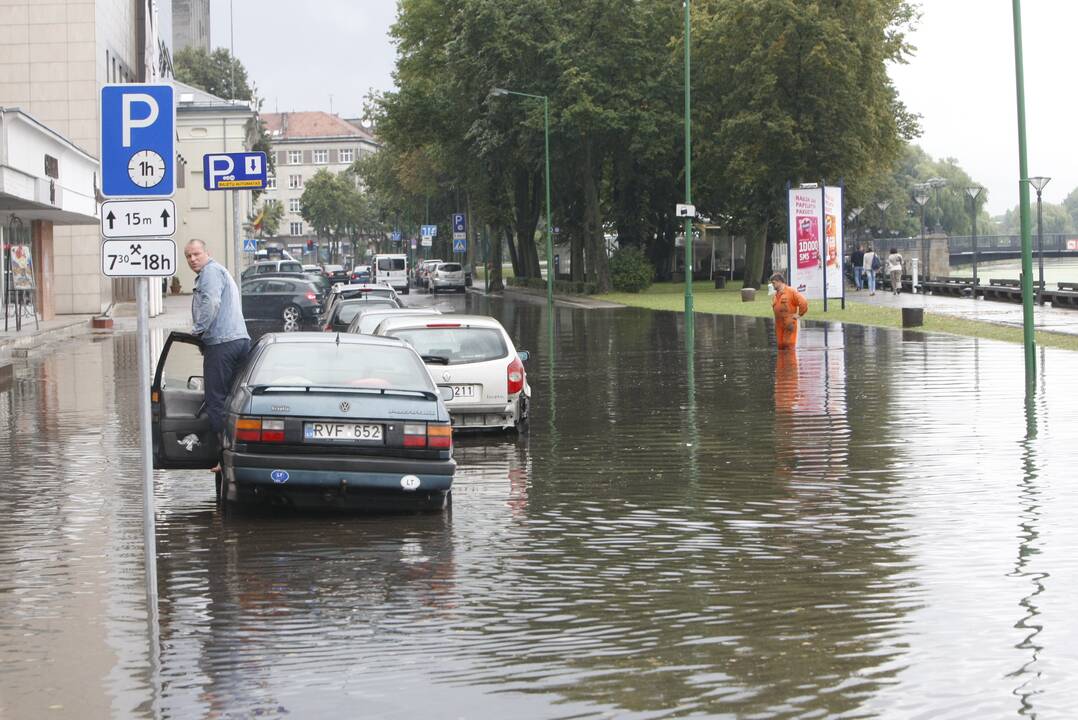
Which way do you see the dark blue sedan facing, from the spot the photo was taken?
facing away from the viewer

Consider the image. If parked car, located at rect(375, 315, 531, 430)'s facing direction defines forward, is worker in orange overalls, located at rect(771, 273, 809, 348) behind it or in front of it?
in front

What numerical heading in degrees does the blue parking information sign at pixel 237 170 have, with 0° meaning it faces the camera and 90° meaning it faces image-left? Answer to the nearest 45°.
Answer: approximately 0°

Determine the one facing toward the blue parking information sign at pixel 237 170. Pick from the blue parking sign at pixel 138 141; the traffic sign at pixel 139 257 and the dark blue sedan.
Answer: the dark blue sedan

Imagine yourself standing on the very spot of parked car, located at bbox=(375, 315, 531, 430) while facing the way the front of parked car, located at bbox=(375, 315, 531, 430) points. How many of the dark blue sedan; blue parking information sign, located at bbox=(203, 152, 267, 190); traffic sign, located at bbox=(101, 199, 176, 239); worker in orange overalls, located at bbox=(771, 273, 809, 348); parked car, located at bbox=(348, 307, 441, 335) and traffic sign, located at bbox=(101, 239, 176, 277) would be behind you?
3

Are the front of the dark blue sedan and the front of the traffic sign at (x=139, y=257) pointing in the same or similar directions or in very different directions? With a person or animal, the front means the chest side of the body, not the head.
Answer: very different directions

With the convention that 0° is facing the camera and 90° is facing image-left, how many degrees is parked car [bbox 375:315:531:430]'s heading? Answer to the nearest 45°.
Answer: approximately 180°

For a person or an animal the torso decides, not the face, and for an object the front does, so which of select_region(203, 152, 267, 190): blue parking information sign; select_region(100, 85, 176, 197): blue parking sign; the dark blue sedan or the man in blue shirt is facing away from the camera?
the dark blue sedan

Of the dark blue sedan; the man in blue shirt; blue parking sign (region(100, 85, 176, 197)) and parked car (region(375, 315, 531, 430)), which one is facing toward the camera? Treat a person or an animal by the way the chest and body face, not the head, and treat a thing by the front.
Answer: the blue parking sign

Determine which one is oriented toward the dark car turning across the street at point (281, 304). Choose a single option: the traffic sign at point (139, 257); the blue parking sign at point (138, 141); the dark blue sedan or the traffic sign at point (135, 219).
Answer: the dark blue sedan

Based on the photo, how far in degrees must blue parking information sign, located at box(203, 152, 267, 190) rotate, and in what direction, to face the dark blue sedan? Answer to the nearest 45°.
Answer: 0° — it already faces it
